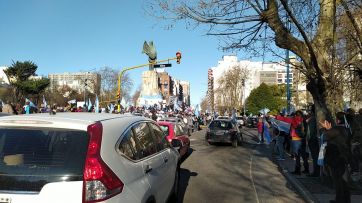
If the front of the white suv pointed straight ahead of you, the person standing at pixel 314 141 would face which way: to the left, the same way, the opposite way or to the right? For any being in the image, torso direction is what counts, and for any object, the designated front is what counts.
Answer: to the left

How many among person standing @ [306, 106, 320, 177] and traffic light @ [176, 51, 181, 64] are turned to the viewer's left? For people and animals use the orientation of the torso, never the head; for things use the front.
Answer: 1

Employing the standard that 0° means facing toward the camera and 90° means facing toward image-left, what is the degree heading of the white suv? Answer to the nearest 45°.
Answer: approximately 225°

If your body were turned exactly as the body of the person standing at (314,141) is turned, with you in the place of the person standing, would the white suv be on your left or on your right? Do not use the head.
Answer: on your left

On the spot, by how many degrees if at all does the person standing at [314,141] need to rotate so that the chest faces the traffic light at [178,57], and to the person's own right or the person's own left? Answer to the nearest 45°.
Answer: approximately 45° to the person's own right

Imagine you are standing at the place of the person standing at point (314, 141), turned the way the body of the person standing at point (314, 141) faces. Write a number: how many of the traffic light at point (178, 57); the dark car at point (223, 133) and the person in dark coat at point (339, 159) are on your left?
1

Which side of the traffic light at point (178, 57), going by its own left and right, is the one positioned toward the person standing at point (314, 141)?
front

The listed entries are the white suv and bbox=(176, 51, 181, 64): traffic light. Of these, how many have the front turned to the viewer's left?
0

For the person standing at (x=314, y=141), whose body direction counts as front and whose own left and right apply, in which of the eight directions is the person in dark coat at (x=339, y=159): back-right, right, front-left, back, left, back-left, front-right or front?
left

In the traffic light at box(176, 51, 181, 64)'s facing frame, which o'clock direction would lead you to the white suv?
The white suv is roughly at 12 o'clock from the traffic light.

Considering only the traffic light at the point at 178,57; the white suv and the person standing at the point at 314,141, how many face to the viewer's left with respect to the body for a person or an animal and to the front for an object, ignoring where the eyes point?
1

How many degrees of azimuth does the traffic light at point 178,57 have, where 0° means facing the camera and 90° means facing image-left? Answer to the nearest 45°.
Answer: approximately 0°

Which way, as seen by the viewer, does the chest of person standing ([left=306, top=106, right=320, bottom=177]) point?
to the viewer's left
